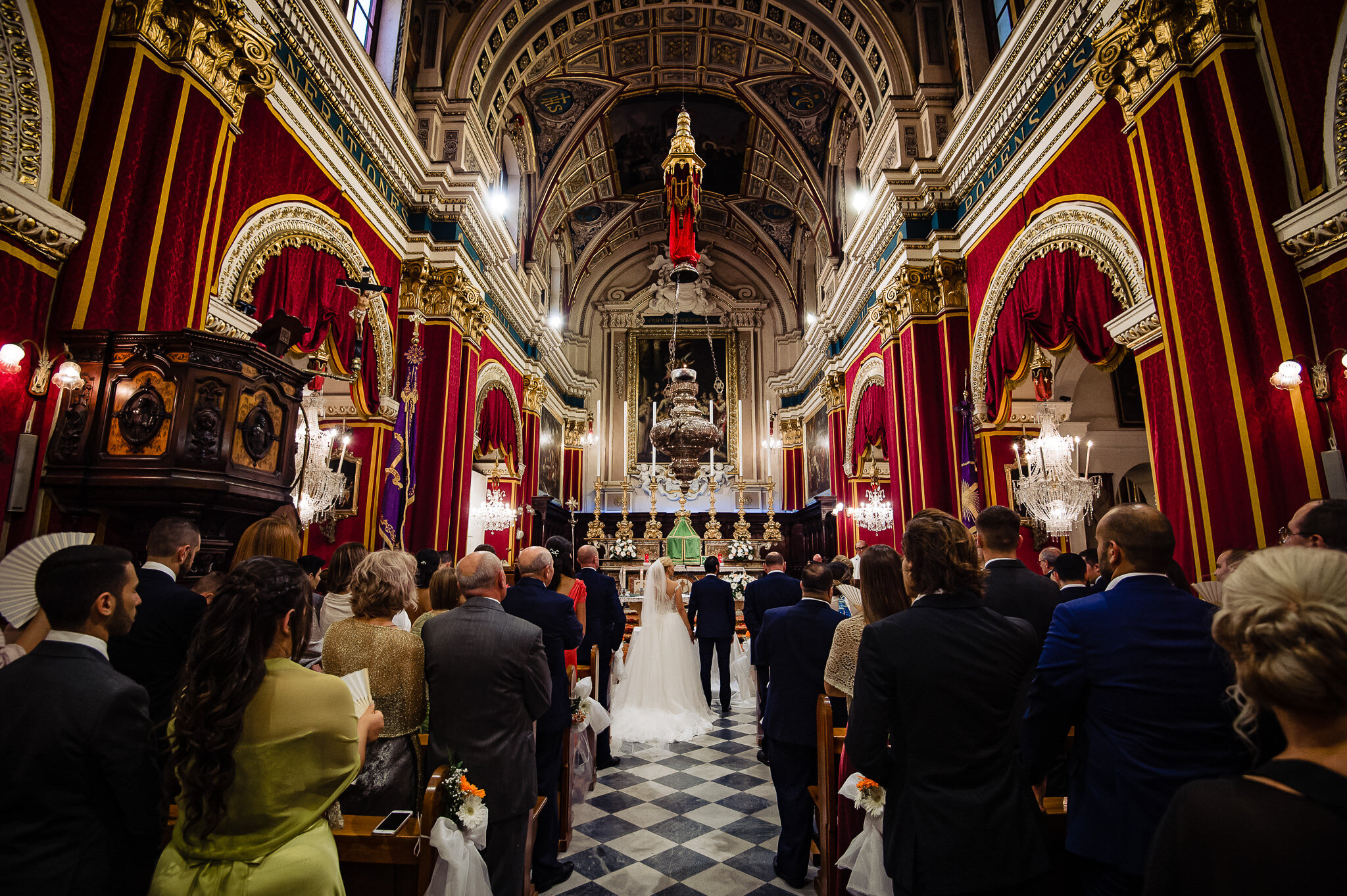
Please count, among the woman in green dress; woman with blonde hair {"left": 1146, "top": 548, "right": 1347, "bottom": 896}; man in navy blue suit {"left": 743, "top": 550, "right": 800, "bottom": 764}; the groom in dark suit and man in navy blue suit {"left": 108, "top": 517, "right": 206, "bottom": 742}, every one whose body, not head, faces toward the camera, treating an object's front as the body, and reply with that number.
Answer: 0

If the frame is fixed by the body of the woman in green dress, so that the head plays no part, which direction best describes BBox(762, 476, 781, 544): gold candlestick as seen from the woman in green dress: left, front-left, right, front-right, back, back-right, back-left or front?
front

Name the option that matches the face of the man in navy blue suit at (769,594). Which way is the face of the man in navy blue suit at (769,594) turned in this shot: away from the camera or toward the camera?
away from the camera

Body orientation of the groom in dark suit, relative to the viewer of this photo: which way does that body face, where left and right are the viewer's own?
facing away from the viewer

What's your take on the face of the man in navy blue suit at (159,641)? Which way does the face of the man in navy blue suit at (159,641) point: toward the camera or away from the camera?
away from the camera

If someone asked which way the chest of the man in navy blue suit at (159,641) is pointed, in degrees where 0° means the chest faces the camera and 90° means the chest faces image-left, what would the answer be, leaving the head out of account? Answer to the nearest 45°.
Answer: approximately 225°

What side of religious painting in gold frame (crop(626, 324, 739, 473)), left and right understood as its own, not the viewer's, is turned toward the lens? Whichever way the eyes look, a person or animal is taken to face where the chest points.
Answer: front

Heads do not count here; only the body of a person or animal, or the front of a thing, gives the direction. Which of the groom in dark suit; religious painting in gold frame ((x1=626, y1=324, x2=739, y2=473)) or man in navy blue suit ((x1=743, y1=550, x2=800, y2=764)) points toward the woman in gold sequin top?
the religious painting in gold frame

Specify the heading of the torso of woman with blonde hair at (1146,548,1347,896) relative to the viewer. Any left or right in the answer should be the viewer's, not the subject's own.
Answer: facing away from the viewer and to the left of the viewer

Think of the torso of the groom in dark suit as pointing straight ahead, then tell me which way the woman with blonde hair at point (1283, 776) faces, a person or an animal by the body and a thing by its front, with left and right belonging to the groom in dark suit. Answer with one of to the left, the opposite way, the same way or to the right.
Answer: the same way

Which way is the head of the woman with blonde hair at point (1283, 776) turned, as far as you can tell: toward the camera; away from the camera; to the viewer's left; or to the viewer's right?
away from the camera

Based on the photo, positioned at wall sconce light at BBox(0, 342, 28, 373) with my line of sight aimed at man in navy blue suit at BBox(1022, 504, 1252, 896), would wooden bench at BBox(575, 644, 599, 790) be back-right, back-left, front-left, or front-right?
front-left

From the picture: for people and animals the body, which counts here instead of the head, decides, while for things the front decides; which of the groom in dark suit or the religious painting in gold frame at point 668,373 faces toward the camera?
the religious painting in gold frame

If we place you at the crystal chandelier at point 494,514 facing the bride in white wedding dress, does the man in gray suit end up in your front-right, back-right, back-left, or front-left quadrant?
front-right

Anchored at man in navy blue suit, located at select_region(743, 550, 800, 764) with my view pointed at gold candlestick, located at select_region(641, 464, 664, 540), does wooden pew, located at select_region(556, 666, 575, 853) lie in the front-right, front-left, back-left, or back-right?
back-left

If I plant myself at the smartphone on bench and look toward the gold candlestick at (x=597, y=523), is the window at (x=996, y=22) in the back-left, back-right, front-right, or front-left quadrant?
front-right

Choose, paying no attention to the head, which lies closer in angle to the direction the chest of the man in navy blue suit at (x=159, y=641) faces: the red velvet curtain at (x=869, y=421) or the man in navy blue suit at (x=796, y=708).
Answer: the red velvet curtain

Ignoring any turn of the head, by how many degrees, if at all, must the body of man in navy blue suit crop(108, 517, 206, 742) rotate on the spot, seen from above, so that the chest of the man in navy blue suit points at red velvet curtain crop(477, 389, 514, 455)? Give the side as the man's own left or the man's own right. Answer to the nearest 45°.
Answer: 0° — they already face it

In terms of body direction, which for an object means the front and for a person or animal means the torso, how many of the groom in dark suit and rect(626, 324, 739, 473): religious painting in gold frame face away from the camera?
1

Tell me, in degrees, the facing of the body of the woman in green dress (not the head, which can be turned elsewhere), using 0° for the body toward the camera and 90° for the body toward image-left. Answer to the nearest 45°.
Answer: approximately 225°

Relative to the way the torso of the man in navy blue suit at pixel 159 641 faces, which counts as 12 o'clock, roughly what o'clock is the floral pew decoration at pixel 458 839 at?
The floral pew decoration is roughly at 3 o'clock from the man in navy blue suit.

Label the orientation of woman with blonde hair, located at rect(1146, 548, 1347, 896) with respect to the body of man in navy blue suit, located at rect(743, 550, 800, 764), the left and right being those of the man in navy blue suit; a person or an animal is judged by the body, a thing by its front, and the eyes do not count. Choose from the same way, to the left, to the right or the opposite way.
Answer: the same way

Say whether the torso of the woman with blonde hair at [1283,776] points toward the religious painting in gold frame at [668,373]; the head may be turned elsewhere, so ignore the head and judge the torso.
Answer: yes
